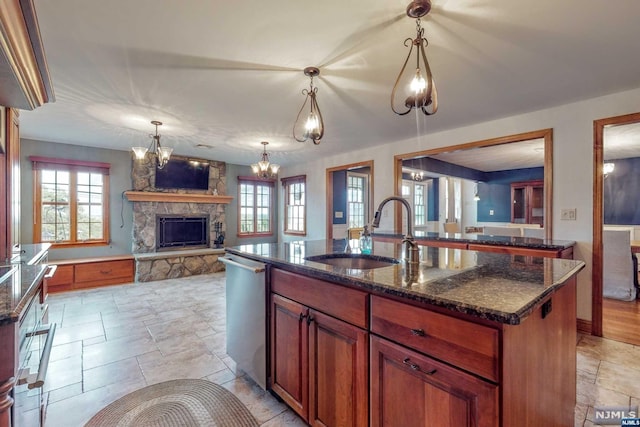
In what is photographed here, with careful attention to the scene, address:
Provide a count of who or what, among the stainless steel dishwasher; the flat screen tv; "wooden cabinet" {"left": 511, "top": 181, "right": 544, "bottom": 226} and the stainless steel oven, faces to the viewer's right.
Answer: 1

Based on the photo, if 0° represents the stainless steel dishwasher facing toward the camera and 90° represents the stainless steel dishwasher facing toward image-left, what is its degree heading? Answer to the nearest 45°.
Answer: approximately 45°

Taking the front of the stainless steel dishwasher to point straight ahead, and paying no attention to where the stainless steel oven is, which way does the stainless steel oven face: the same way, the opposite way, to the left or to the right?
the opposite way

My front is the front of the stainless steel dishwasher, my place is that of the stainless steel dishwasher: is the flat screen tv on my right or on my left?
on my right

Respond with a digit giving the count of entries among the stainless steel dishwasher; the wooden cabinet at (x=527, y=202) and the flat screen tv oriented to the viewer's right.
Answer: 0

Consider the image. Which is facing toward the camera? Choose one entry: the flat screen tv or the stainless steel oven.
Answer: the flat screen tv

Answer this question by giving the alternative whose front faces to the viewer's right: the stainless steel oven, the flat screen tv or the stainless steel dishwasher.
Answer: the stainless steel oven

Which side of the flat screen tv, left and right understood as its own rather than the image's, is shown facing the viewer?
front

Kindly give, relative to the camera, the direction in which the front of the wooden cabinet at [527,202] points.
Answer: facing the viewer and to the left of the viewer

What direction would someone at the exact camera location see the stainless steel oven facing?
facing to the right of the viewer

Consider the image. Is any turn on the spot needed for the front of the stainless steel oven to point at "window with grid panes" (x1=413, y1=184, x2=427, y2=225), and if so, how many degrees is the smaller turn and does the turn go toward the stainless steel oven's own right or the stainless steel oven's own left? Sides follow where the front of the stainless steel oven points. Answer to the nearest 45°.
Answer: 0° — it already faces it

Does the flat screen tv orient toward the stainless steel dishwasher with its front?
yes

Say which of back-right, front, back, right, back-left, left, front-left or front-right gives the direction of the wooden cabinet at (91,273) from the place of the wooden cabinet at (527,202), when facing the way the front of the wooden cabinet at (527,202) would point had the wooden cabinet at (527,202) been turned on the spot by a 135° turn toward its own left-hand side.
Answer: back-right

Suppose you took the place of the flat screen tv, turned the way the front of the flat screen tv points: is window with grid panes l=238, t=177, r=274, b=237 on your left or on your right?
on your left

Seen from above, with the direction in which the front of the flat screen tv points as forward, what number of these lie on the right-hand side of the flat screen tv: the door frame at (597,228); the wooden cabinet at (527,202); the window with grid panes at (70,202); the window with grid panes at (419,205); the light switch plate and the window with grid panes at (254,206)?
1

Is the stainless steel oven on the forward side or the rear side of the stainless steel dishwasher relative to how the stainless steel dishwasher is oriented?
on the forward side
